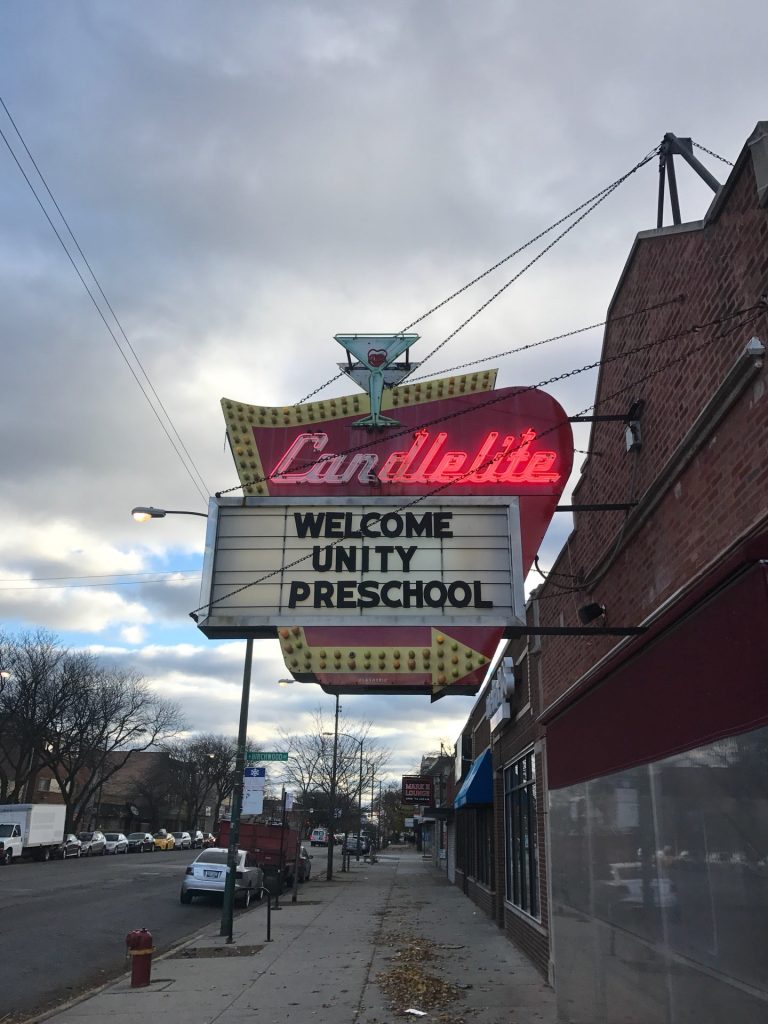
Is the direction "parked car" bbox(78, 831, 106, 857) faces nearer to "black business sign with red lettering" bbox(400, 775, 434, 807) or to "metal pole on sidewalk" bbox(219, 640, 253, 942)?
the metal pole on sidewalk

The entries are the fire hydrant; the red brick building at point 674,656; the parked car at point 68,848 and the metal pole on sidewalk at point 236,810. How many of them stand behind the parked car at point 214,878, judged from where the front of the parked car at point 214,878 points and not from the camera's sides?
3

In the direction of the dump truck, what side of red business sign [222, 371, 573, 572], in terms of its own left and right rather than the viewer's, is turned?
back

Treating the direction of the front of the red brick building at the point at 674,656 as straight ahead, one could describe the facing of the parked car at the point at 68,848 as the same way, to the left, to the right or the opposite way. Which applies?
to the left

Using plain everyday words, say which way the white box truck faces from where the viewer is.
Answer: facing the viewer and to the left of the viewer

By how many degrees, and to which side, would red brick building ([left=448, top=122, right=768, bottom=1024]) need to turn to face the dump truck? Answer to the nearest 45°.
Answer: approximately 45° to its right

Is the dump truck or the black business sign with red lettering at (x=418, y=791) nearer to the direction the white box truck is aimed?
the dump truck

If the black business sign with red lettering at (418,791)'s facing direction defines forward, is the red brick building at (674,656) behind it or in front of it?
in front

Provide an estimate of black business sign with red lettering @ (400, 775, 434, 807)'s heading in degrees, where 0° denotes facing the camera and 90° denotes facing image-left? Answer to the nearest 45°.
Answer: approximately 0°

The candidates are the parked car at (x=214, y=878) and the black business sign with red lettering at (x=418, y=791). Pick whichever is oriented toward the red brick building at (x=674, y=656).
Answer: the black business sign with red lettering

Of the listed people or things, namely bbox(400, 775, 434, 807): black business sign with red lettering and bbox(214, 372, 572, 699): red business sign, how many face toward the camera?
2

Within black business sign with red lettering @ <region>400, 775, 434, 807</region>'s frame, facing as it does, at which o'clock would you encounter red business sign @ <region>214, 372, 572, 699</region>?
red business sign @ <region>214, 372, 572, 699</region> is roughly at 12 o'clock from black business sign with red lettering @ <region>400, 775, 434, 807</region>.
